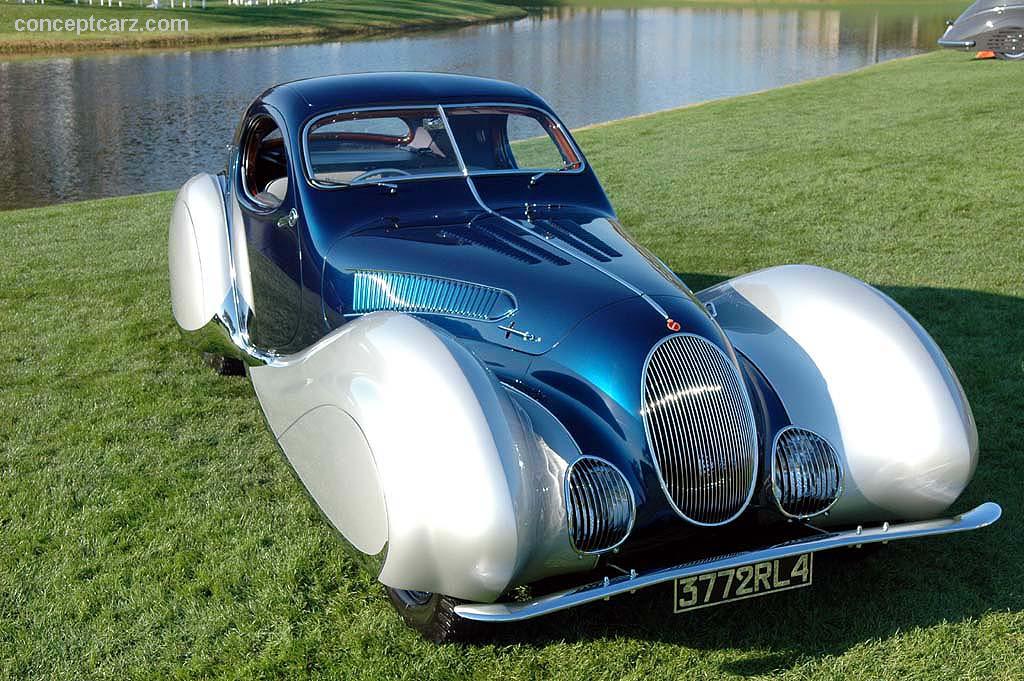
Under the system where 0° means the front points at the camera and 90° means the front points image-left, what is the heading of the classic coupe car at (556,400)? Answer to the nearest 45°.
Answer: approximately 315°
